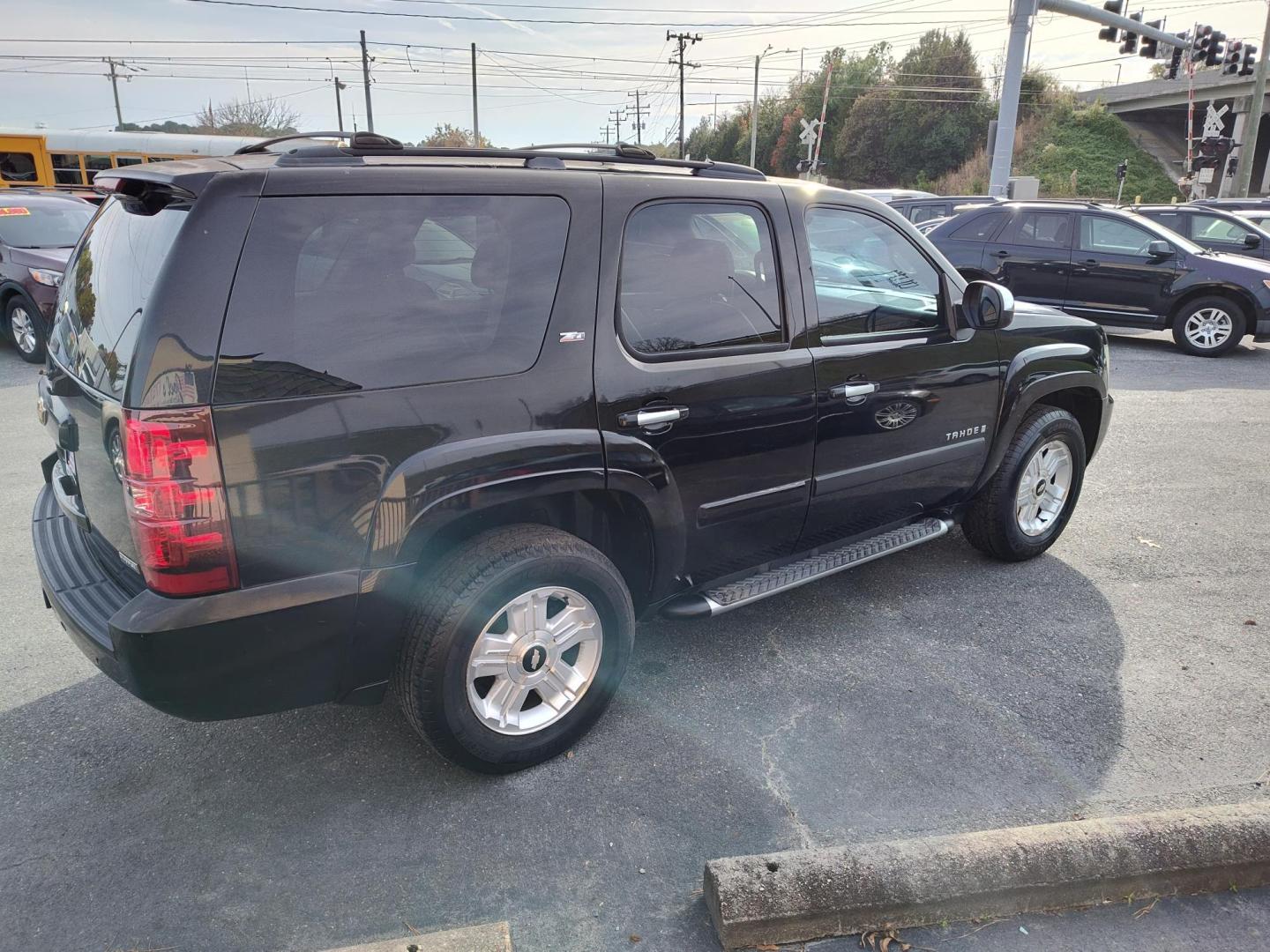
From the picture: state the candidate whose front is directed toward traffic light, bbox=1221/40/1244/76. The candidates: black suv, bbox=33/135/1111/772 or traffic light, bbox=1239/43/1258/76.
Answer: the black suv

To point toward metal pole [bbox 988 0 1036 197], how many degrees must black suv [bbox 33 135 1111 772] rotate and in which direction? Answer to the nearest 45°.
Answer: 0° — it already faces it

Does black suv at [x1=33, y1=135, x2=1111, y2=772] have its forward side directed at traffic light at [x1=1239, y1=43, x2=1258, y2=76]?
yes

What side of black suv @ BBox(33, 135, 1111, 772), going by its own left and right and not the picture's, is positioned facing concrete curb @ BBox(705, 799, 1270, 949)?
right

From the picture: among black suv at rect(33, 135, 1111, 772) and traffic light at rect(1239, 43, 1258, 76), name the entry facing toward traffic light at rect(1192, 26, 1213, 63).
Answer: the black suv

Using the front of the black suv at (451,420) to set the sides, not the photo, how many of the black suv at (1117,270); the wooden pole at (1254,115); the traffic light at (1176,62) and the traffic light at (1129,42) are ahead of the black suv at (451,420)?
4

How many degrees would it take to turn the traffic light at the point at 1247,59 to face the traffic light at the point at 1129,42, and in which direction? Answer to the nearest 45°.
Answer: approximately 90° to its right

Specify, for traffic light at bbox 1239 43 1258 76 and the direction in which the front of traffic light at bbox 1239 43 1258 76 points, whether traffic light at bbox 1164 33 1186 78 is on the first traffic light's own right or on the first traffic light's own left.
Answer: on the first traffic light's own right

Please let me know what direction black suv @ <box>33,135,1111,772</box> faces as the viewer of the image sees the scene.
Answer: facing away from the viewer and to the right of the viewer

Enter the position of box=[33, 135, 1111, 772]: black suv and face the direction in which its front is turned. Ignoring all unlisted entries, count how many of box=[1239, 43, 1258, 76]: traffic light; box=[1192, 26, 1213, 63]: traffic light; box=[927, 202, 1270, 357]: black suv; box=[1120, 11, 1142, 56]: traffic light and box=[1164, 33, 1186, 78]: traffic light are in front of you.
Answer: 5

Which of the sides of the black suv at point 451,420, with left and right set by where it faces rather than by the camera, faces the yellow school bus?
left

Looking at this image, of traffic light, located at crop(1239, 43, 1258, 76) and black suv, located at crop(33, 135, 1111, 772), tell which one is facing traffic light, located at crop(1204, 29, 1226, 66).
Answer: the black suv

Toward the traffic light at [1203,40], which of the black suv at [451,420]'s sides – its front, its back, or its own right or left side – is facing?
front
